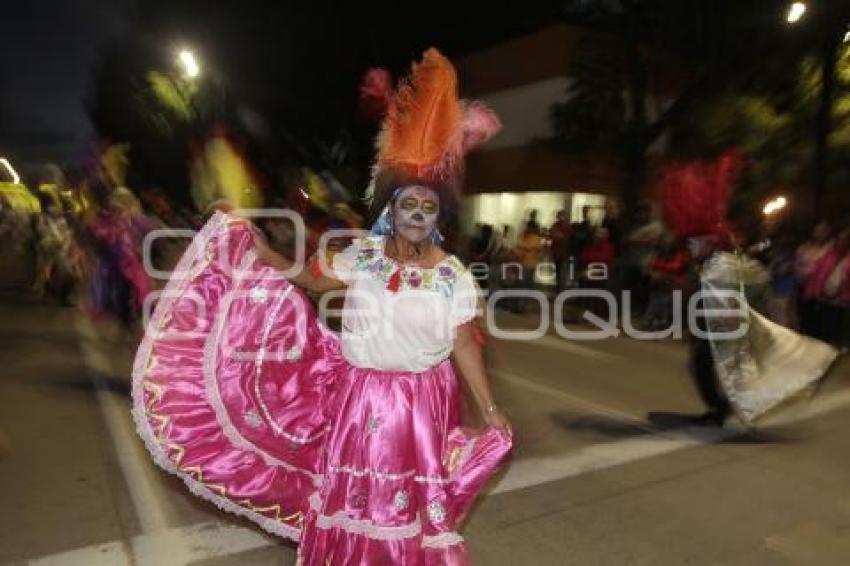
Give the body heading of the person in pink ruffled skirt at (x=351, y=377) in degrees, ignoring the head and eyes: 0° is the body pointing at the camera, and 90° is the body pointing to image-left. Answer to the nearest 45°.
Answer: approximately 0°
